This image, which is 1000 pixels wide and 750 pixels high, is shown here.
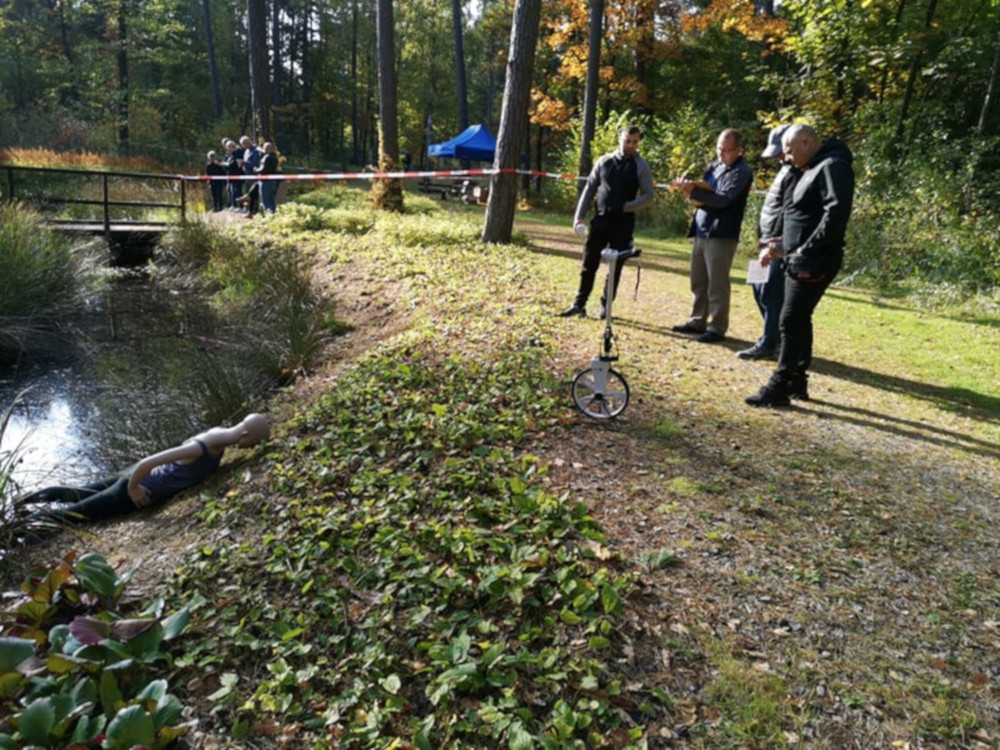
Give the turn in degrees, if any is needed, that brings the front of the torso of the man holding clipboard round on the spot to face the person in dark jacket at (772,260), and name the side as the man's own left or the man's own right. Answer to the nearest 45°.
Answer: approximately 90° to the man's own left

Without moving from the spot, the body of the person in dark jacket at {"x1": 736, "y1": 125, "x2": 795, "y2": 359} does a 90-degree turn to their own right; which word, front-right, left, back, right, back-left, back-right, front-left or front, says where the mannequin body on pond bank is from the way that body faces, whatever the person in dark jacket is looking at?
back-left

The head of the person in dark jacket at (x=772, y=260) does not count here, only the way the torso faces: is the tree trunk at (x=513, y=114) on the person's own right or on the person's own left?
on the person's own right

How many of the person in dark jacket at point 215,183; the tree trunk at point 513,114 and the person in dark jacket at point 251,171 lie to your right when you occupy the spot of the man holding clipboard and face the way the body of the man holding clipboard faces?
3

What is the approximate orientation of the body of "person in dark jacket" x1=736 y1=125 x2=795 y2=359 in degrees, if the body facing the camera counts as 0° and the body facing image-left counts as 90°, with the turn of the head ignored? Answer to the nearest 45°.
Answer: approximately 90°

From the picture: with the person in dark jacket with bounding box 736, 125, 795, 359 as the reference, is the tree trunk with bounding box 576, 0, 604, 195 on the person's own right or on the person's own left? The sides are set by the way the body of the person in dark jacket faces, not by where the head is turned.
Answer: on the person's own right

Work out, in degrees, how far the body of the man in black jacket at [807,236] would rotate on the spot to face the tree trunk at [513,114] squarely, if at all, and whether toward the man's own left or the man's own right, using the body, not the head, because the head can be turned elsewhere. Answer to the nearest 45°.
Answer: approximately 45° to the man's own right

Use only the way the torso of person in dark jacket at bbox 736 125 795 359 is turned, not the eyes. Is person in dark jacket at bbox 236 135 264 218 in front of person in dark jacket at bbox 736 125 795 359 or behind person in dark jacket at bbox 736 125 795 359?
in front

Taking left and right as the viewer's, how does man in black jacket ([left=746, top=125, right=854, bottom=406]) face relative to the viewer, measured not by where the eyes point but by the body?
facing to the left of the viewer

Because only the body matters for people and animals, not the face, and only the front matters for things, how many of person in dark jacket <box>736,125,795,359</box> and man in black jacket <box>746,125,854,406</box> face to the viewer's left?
2

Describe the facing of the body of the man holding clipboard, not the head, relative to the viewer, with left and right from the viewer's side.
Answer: facing the viewer and to the left of the viewer

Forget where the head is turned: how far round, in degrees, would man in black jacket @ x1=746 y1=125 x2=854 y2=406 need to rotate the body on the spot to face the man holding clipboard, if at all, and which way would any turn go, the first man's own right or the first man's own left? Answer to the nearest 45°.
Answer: approximately 45° to the first man's own right
